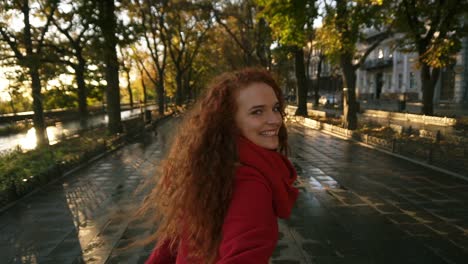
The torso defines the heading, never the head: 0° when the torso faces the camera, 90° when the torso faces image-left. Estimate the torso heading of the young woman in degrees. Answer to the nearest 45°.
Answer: approximately 225°

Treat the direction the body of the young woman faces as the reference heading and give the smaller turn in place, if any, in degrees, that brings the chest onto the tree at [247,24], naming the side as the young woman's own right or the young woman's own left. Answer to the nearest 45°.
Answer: approximately 45° to the young woman's own left

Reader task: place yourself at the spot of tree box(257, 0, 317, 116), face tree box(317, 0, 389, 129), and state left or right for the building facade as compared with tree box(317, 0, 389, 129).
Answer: left

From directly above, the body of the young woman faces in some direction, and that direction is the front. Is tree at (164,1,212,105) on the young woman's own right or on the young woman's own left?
on the young woman's own left
